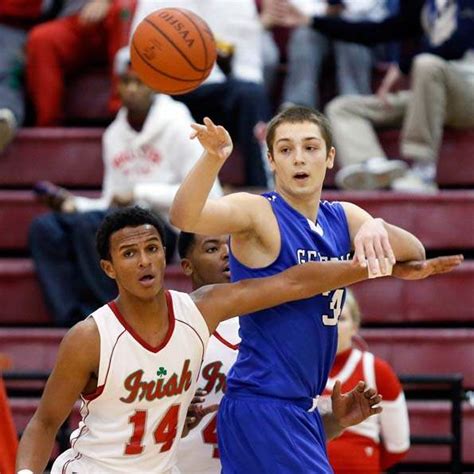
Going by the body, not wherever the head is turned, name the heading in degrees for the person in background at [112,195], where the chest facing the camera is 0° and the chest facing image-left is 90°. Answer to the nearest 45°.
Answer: approximately 45°

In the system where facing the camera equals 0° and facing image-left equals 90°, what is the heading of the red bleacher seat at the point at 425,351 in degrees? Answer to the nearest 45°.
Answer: approximately 0°

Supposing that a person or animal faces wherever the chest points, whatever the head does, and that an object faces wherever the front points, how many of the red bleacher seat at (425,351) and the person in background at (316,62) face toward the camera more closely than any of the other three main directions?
2

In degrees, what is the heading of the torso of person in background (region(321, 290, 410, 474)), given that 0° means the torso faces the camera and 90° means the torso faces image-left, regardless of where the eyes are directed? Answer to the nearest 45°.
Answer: approximately 45°

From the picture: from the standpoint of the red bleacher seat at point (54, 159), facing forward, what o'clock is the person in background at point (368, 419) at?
The person in background is roughly at 11 o'clock from the red bleacher seat.

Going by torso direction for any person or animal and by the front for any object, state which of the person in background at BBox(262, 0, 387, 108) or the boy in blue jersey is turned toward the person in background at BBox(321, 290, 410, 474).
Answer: the person in background at BBox(262, 0, 387, 108)
